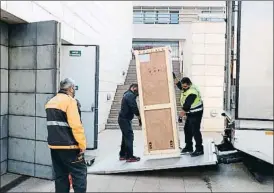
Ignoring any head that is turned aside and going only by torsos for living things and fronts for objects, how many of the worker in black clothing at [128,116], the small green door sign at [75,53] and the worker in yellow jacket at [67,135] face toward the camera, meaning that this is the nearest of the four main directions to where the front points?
1

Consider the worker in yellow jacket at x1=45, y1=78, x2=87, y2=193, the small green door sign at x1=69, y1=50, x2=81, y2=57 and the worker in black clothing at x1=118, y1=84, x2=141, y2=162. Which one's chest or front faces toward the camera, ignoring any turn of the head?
the small green door sign

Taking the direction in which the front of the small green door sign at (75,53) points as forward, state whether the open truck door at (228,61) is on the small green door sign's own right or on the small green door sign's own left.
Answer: on the small green door sign's own left

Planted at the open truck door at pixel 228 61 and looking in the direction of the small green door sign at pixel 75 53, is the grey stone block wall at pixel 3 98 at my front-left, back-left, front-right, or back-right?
front-left

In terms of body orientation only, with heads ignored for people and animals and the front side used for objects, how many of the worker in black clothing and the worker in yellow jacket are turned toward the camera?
0

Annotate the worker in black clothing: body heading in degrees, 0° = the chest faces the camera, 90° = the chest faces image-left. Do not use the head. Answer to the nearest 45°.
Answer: approximately 270°

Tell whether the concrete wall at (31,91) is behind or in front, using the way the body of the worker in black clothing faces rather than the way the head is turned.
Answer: behind

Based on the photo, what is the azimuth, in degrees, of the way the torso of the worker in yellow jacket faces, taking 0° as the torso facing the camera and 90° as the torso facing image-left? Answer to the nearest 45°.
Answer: approximately 225°

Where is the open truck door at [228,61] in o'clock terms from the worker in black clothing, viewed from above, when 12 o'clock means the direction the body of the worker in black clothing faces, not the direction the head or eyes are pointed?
The open truck door is roughly at 12 o'clock from the worker in black clothing.

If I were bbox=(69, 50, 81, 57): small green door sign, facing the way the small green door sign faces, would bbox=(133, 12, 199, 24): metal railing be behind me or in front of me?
behind

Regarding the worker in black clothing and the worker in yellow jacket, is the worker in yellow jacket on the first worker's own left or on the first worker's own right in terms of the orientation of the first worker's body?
on the first worker's own right

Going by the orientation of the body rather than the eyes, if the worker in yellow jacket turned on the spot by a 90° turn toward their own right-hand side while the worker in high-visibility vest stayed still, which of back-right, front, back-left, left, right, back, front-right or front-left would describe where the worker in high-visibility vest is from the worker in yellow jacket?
left

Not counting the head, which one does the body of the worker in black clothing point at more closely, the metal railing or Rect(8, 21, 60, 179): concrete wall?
the metal railing

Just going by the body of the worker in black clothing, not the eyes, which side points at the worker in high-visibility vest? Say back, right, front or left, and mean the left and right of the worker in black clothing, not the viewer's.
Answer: front

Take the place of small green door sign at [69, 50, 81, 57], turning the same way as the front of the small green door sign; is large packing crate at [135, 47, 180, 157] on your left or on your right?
on your left

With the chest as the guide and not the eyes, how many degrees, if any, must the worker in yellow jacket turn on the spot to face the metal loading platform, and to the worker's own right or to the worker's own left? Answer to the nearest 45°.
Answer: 0° — they already face it

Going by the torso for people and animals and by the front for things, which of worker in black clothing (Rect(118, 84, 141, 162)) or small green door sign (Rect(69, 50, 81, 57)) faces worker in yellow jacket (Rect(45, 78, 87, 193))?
the small green door sign

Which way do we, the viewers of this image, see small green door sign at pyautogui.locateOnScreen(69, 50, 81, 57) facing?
facing the viewer

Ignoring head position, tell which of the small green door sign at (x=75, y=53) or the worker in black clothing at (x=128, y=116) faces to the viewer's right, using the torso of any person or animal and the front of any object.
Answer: the worker in black clothing
